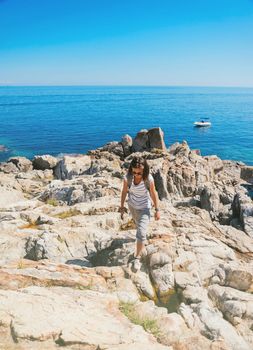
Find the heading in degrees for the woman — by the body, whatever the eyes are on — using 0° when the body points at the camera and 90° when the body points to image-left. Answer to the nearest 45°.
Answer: approximately 0°

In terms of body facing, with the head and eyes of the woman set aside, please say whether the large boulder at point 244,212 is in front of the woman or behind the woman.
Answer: behind

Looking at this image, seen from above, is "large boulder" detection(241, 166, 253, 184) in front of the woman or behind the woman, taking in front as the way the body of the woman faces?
behind

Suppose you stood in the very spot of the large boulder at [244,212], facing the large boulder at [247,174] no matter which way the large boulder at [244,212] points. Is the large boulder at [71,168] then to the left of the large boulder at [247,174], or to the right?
left

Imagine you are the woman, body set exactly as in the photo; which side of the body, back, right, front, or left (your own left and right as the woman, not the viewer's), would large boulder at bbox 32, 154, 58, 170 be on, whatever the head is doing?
back

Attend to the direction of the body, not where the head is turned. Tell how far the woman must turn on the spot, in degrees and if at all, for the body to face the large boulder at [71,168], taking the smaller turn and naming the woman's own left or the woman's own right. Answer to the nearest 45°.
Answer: approximately 180°
